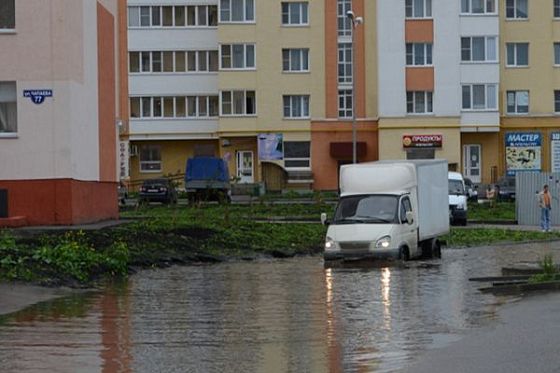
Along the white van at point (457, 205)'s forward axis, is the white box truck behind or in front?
in front

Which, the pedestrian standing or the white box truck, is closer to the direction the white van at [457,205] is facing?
the white box truck

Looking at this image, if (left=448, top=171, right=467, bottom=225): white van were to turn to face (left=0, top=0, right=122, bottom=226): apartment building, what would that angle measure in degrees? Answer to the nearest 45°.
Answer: approximately 45° to its right

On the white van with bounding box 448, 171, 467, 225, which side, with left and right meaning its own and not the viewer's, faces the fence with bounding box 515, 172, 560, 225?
left

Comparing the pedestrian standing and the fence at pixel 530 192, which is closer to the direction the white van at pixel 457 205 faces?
the pedestrian standing

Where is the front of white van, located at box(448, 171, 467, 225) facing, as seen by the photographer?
facing the viewer

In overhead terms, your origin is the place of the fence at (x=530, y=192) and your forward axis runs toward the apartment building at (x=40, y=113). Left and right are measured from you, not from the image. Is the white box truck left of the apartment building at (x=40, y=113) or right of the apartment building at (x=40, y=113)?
left

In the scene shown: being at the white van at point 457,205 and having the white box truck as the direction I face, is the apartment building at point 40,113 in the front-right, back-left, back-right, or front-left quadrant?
front-right

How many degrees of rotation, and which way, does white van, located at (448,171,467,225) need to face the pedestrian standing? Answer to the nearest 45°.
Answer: approximately 45° to its left
